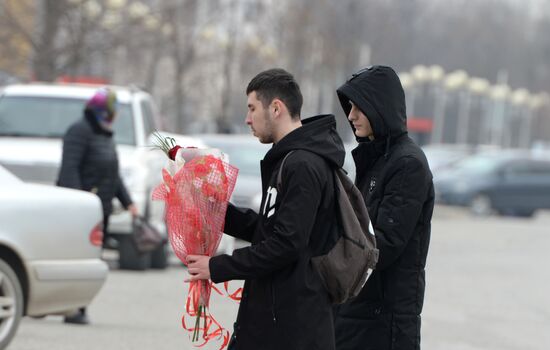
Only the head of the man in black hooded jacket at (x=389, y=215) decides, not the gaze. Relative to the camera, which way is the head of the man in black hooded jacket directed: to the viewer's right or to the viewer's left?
to the viewer's left

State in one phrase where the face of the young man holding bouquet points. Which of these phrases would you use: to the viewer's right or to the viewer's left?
to the viewer's left

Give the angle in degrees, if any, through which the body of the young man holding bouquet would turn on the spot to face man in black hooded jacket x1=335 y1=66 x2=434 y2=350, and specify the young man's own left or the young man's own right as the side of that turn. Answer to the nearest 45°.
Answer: approximately 135° to the young man's own right

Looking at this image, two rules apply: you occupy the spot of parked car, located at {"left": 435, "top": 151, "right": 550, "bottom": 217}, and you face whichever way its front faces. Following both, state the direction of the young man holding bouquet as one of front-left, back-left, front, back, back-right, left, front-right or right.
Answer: front-left

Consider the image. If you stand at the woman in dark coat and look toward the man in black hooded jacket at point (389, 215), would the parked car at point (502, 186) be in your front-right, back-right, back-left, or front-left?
back-left

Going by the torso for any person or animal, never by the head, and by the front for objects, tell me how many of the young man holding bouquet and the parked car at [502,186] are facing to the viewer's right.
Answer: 0

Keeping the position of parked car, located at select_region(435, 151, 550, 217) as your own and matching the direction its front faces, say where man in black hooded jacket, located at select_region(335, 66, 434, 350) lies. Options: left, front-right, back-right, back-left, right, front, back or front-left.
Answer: front-left

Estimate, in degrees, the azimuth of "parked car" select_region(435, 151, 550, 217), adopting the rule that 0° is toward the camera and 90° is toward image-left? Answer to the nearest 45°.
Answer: approximately 45°

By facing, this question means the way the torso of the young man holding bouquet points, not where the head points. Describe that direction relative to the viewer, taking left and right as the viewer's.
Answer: facing to the left of the viewer

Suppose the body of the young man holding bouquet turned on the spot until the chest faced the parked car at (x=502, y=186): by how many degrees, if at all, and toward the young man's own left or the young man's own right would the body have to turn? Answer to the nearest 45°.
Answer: approximately 90° to the young man's own right
